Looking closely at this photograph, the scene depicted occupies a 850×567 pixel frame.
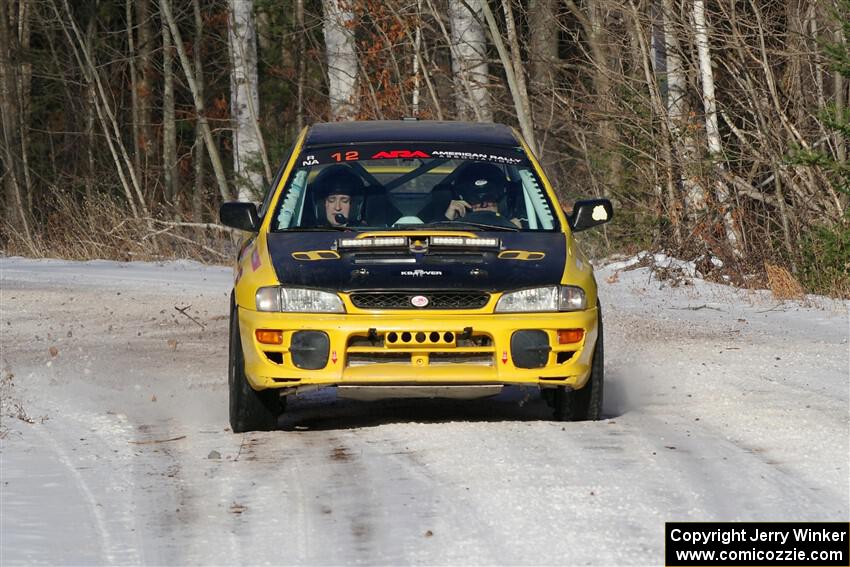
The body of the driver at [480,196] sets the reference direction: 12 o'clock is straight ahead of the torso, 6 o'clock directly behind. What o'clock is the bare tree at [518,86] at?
The bare tree is roughly at 6 o'clock from the driver.

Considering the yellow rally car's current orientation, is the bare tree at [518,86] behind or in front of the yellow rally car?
behind

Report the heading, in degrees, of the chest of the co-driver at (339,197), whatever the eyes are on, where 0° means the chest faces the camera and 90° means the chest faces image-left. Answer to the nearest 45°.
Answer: approximately 0°

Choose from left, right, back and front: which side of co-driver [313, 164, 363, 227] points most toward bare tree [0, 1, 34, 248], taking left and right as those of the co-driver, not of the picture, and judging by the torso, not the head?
back

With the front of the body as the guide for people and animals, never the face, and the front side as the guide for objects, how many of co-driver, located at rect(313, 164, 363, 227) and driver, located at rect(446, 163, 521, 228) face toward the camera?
2

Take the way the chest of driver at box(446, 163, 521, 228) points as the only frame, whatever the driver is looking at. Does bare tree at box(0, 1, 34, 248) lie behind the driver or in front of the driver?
behind

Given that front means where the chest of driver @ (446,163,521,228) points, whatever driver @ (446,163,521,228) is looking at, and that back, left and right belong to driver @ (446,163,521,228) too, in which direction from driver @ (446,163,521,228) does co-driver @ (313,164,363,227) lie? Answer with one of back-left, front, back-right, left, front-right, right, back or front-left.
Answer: right

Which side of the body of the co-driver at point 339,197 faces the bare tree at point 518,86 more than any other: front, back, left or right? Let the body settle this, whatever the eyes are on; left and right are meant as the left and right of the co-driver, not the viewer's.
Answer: back
